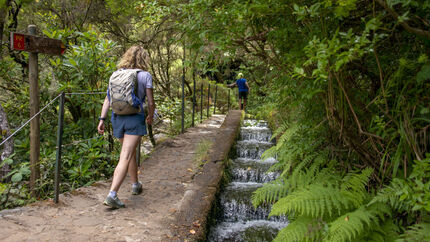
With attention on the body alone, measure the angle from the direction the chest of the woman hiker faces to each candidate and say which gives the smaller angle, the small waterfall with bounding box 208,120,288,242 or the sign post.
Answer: the small waterfall

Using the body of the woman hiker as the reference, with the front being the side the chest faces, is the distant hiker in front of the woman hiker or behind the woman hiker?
in front

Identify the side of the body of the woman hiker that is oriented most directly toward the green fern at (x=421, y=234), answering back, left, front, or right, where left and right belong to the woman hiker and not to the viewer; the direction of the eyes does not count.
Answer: right

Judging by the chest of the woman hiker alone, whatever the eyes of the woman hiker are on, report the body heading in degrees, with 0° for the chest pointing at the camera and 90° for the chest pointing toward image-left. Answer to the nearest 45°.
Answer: approximately 225°

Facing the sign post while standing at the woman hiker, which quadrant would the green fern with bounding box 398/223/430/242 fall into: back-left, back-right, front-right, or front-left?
back-left

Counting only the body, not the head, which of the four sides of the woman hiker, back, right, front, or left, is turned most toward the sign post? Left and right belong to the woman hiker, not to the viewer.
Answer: left
